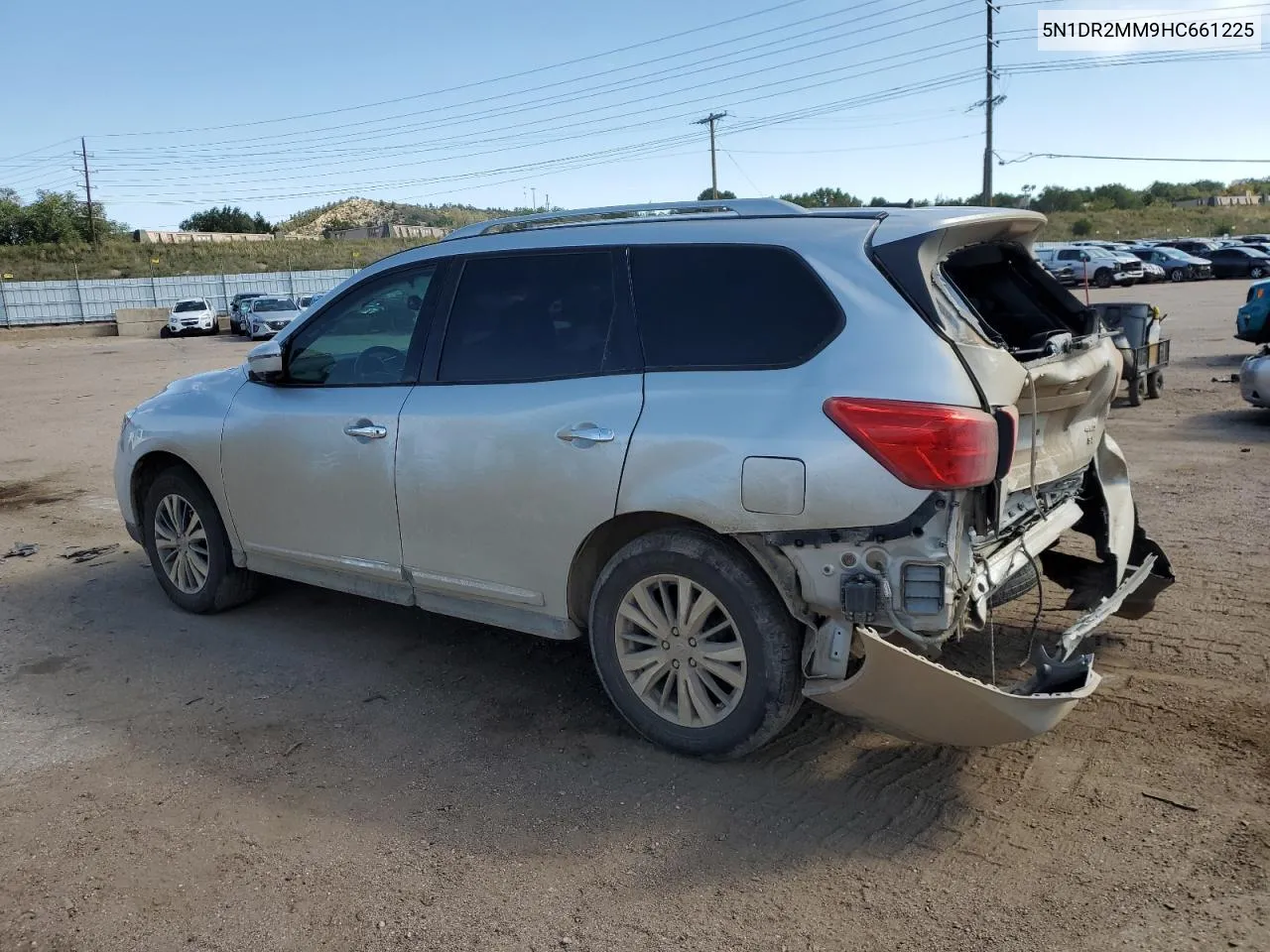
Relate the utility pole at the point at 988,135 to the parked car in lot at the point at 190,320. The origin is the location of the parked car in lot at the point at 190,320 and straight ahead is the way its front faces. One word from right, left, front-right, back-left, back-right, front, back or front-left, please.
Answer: left

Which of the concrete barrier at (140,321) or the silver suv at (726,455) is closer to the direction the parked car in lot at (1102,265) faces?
the silver suv

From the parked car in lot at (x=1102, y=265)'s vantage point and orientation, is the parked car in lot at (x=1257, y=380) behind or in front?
in front

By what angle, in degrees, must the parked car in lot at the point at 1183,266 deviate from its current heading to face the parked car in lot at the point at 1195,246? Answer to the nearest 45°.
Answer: approximately 135° to its left

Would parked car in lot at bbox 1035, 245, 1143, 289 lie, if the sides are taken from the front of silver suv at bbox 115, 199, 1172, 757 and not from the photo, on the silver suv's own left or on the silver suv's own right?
on the silver suv's own right

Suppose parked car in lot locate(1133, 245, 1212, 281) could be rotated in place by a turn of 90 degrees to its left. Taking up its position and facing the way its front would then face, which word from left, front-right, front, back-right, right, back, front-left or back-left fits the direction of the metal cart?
back-right

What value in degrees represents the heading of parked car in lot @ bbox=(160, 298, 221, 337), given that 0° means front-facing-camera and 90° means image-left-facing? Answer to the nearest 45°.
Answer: approximately 0°

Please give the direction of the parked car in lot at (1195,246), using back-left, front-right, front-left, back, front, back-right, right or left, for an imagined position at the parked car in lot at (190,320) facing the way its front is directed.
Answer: left

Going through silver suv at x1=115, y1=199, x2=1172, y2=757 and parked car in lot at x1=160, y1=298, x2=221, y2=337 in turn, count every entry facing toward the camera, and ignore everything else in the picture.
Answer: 1

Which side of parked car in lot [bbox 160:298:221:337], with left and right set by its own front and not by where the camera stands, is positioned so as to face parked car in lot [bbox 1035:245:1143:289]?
left

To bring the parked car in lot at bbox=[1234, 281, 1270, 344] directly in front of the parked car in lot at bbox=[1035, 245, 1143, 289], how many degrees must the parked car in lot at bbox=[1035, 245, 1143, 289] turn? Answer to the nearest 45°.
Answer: approximately 45° to its right
